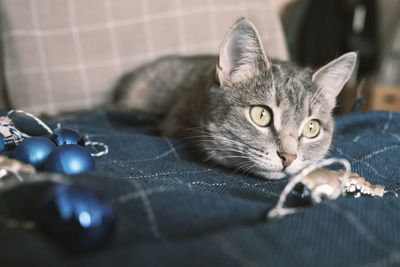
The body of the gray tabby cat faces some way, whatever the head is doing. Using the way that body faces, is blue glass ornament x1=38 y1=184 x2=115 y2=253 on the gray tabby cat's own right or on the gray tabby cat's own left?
on the gray tabby cat's own right
